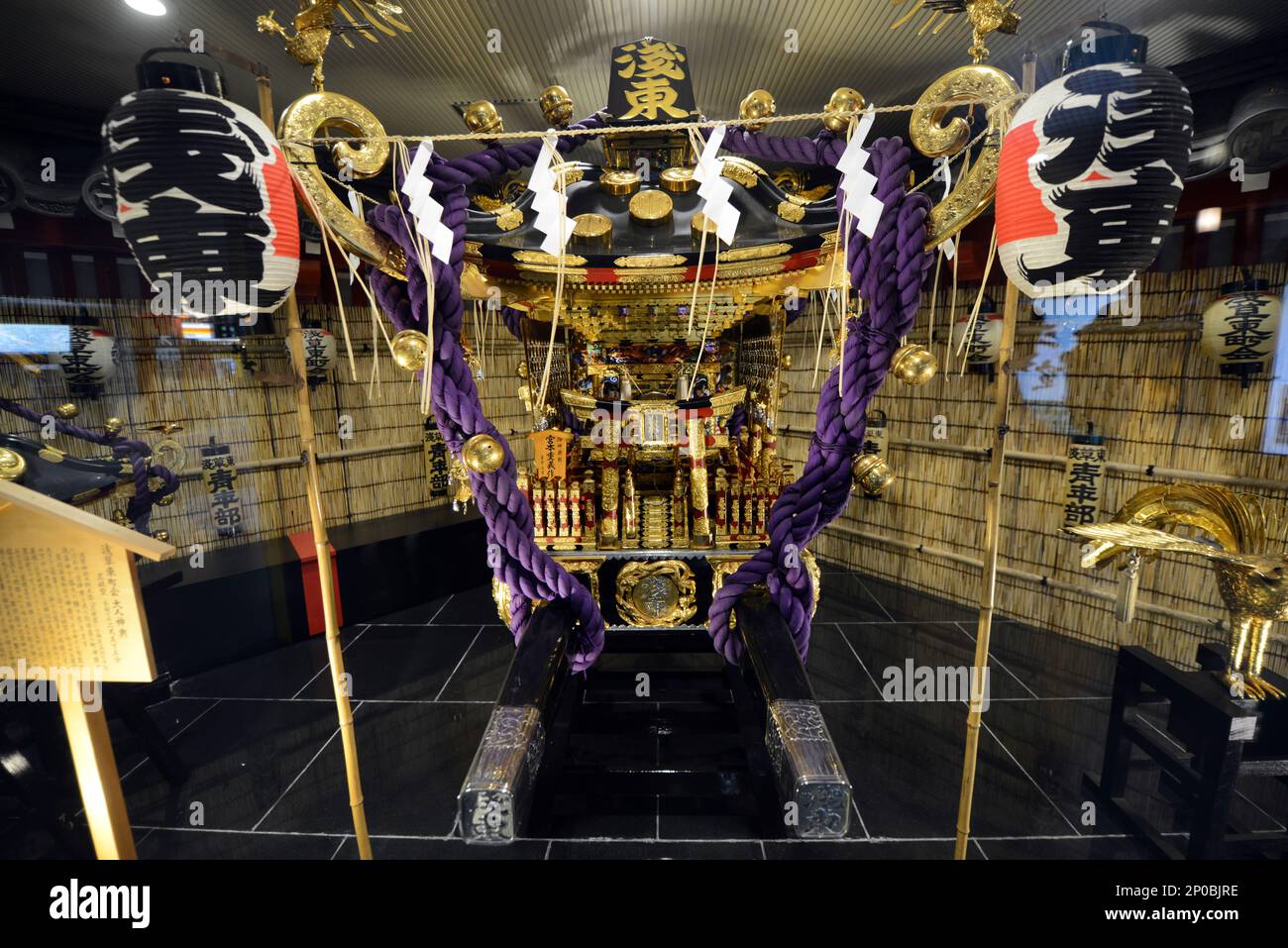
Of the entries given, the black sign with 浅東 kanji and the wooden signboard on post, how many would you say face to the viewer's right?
0

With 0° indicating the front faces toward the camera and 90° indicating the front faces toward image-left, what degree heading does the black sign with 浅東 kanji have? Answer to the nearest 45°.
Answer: approximately 0°

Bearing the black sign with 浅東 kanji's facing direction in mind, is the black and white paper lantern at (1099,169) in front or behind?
in front

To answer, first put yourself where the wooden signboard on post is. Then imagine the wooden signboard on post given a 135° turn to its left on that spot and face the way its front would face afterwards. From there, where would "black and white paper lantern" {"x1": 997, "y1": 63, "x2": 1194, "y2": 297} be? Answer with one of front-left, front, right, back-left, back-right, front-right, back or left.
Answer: front-right
